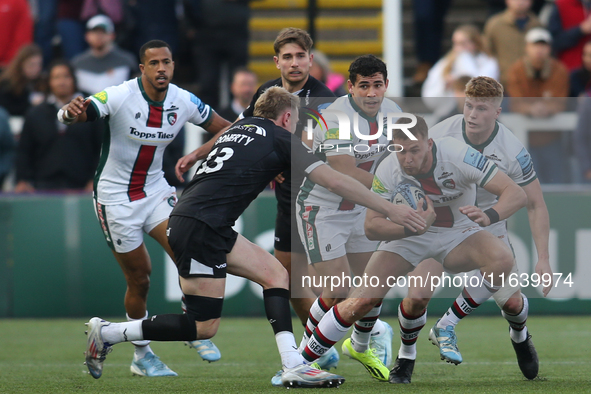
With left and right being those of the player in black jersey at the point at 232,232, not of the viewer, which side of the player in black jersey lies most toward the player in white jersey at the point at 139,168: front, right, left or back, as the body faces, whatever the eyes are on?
left

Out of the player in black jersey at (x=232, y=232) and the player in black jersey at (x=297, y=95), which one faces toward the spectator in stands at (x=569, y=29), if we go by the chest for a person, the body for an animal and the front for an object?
the player in black jersey at (x=232, y=232)

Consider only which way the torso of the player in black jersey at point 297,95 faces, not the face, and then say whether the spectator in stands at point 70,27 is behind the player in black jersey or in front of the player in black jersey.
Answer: behind

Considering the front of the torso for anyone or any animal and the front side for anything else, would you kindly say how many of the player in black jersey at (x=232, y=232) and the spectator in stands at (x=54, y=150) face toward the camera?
1

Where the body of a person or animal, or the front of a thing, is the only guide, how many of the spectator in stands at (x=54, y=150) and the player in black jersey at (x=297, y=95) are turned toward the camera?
2

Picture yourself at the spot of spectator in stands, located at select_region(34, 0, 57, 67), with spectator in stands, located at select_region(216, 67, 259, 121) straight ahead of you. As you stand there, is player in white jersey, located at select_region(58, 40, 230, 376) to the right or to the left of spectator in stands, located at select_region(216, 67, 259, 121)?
right

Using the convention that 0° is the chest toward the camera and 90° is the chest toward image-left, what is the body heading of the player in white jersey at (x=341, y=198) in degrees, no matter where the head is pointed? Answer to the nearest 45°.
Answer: approximately 315°

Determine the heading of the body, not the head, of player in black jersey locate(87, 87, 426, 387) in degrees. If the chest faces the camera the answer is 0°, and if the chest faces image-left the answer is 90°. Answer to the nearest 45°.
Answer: approximately 225°

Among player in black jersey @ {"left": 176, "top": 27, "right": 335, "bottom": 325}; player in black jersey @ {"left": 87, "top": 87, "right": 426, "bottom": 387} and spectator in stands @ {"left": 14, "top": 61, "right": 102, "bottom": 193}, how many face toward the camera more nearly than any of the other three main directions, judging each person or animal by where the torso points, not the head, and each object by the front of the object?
2

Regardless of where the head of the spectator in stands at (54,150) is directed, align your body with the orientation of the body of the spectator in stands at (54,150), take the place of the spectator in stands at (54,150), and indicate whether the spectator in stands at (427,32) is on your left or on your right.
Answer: on your left

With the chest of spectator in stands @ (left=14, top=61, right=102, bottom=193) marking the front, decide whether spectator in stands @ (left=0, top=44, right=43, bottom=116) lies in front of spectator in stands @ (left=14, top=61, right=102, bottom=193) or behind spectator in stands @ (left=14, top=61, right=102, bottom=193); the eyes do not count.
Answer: behind
